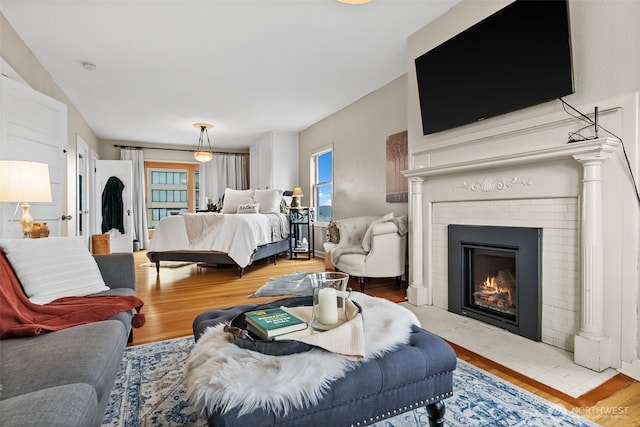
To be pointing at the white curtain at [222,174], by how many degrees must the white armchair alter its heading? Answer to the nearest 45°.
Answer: approximately 90° to its right

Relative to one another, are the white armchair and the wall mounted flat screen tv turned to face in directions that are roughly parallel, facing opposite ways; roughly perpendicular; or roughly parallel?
roughly parallel

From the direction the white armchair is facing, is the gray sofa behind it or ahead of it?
ahead

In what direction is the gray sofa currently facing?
to the viewer's right

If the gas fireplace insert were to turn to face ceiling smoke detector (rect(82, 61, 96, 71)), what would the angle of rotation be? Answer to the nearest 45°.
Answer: approximately 45° to its right

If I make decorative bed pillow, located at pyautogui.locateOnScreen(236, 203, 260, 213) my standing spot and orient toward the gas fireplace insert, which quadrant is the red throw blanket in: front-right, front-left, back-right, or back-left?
front-right

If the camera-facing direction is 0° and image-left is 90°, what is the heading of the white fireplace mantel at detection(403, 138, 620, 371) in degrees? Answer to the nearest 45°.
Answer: approximately 45°

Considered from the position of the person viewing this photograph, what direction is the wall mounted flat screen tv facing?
facing the viewer and to the left of the viewer

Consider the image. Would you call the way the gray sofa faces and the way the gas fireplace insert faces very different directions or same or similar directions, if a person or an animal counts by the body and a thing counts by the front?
very different directions

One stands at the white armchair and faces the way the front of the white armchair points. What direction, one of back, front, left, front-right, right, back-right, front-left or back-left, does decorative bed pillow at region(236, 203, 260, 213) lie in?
right

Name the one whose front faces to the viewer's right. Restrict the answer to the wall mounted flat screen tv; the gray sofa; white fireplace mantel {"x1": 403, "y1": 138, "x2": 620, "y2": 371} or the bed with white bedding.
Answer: the gray sofa

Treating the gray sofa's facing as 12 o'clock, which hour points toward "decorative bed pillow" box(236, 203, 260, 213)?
The decorative bed pillow is roughly at 10 o'clock from the gray sofa.

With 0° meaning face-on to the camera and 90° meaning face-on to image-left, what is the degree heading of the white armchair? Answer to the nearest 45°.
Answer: approximately 45°

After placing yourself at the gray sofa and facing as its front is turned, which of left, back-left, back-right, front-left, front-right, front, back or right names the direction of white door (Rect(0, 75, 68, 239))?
left

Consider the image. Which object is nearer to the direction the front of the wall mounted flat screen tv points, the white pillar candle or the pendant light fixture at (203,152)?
the white pillar candle
